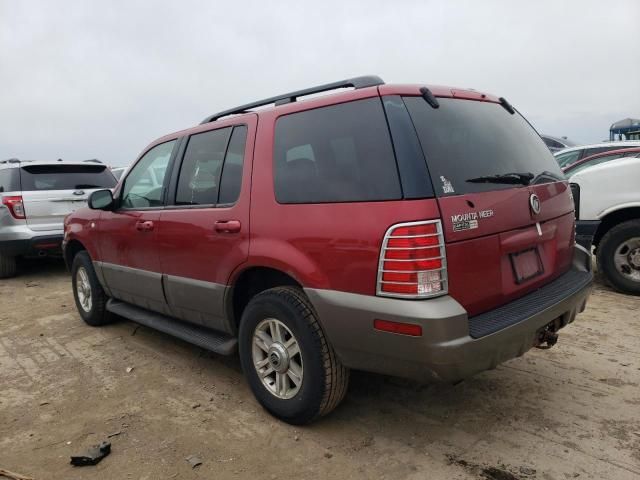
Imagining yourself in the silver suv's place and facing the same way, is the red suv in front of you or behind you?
behind

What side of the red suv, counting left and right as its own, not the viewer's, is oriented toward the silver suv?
front

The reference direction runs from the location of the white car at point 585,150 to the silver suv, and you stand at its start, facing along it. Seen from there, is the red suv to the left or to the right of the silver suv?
left

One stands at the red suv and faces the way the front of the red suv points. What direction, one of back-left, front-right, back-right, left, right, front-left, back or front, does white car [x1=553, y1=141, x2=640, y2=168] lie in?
right

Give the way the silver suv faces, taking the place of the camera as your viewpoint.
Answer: facing away from the viewer and to the left of the viewer

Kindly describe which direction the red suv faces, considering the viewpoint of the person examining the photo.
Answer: facing away from the viewer and to the left of the viewer

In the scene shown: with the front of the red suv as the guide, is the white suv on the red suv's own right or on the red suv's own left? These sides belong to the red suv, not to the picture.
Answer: on the red suv's own right

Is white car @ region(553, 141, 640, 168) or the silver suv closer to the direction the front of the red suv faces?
the silver suv

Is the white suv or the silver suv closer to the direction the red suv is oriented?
the silver suv
